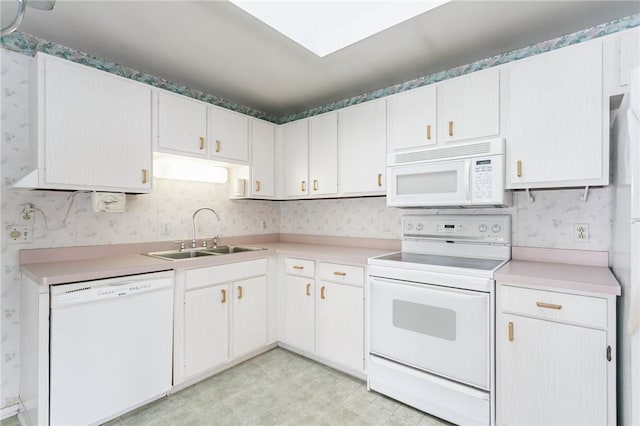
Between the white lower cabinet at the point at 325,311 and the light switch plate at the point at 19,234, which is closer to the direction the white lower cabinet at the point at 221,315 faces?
the white lower cabinet

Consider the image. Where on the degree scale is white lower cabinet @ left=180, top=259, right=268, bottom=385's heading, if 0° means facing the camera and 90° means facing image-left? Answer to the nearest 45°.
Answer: approximately 315°

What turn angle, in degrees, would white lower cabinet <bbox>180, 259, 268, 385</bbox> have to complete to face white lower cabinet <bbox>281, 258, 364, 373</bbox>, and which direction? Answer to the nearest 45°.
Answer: approximately 45° to its left

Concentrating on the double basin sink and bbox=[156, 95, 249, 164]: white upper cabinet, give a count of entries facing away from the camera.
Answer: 0

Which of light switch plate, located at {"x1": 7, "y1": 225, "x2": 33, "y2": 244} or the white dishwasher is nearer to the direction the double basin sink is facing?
the white dishwasher

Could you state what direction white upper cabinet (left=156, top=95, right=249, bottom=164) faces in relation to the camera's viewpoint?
facing the viewer and to the right of the viewer

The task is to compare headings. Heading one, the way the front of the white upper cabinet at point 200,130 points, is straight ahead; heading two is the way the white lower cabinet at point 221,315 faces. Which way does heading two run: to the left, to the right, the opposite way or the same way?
the same way

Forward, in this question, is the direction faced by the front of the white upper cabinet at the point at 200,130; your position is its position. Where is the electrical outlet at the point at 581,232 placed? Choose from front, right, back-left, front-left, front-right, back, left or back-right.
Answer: front

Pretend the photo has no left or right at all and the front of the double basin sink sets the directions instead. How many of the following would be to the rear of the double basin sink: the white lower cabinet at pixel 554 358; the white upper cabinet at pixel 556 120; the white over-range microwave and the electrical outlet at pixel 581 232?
0

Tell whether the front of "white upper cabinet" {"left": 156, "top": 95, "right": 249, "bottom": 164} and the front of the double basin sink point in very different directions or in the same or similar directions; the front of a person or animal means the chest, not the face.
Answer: same or similar directions

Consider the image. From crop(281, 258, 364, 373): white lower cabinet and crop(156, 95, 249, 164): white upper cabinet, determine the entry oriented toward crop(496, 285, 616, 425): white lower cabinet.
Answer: the white upper cabinet

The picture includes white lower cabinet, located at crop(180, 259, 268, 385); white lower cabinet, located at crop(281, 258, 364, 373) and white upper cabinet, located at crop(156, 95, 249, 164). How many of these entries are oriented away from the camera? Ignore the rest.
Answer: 0

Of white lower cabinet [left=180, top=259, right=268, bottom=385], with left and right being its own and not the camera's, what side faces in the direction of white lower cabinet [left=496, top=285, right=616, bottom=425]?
front

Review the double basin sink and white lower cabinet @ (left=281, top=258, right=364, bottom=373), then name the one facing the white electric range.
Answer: the double basin sink

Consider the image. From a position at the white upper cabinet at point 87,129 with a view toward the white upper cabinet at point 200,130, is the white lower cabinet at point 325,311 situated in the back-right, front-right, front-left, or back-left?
front-right

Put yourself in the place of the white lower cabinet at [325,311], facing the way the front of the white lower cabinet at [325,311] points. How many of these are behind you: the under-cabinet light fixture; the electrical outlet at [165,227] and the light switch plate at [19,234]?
0

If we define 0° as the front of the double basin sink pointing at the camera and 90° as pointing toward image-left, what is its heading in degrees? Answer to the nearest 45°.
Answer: approximately 315°
